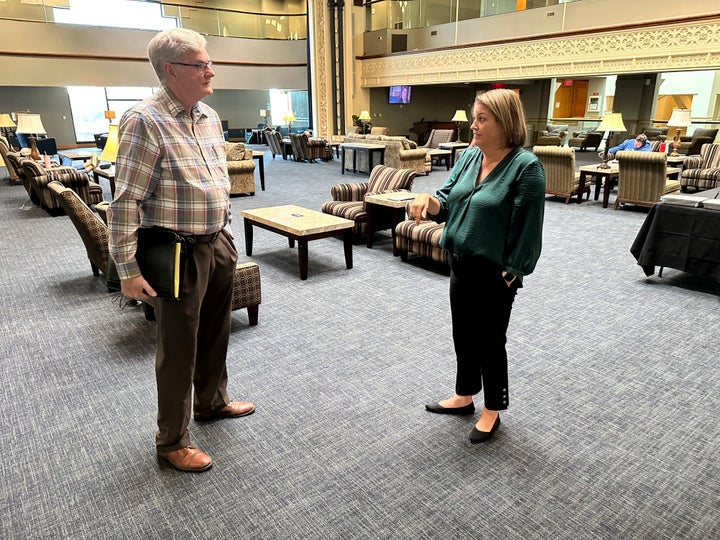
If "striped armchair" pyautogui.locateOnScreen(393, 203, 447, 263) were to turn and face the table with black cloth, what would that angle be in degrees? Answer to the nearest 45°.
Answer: approximately 135° to its left

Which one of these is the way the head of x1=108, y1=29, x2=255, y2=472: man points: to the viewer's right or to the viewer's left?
to the viewer's right

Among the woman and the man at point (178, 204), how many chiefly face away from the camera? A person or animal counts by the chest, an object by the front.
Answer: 0

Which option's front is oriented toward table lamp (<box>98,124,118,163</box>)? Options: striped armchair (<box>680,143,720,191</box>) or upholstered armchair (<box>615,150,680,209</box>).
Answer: the striped armchair

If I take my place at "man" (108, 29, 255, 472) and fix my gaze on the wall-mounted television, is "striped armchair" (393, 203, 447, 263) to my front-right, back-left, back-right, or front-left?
front-right

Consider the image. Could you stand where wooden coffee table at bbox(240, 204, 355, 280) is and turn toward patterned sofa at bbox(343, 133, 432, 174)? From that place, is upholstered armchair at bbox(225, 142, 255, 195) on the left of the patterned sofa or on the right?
left

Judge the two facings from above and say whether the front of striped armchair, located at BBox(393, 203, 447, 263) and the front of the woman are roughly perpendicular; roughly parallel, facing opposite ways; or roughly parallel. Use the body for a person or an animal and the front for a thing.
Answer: roughly parallel

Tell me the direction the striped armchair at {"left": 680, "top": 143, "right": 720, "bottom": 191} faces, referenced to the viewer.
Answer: facing the viewer and to the left of the viewer

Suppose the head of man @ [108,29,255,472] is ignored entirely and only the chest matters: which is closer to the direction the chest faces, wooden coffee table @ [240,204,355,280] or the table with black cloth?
the table with black cloth

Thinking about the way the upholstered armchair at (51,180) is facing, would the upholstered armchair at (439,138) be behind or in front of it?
in front

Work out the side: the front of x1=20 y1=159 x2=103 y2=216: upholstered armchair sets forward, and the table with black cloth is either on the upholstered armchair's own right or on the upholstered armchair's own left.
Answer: on the upholstered armchair's own right

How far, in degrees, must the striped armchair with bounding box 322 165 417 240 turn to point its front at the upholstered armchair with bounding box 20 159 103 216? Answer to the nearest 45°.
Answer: approximately 45° to its right

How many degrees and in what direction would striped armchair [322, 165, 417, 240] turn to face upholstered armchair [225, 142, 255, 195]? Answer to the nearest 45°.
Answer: approximately 90° to its right

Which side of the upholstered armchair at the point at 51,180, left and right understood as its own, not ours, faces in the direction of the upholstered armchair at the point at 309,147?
front
